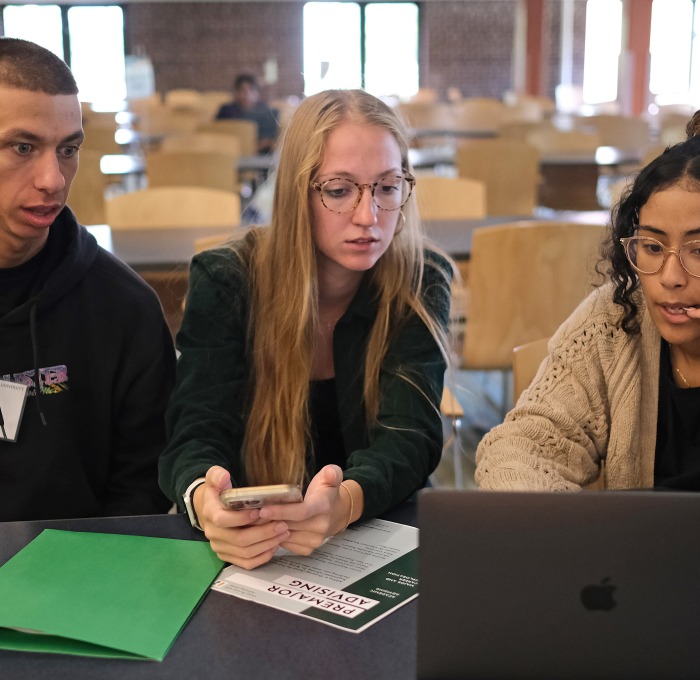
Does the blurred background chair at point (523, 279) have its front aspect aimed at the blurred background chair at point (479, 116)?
yes

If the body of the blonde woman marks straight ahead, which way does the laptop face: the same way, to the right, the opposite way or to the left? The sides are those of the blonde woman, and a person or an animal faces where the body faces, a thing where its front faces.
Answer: the opposite way

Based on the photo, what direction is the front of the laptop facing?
away from the camera

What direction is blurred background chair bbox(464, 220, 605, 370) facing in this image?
away from the camera

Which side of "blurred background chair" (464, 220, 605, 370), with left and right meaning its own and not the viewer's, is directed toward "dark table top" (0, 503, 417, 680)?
back

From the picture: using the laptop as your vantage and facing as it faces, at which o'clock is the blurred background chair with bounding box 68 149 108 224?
The blurred background chair is roughly at 11 o'clock from the laptop.

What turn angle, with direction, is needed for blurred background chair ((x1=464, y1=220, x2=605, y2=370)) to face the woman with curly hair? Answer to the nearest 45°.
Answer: approximately 180°

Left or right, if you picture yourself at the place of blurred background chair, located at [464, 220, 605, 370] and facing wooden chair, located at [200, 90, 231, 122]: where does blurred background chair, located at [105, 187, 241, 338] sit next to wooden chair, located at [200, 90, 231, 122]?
left
